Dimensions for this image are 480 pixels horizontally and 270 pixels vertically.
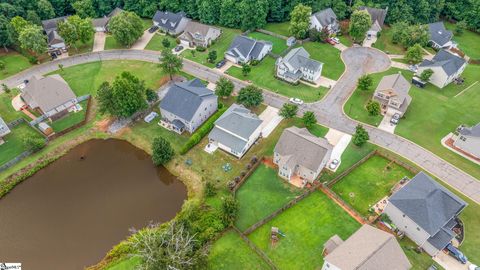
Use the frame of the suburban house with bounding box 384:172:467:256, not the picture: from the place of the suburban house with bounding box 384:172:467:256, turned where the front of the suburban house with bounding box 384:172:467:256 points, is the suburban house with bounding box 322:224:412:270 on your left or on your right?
on your right

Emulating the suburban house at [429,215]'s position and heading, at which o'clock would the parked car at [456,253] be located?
The parked car is roughly at 11 o'clock from the suburban house.
